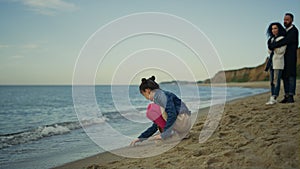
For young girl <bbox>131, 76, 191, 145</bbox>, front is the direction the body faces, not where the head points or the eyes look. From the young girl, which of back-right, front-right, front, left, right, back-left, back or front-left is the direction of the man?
back-right

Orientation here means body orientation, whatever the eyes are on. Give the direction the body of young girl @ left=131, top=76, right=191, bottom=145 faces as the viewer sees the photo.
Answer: to the viewer's left
